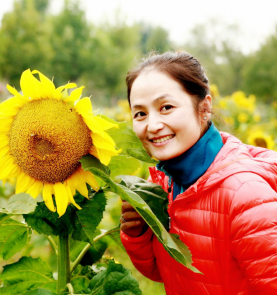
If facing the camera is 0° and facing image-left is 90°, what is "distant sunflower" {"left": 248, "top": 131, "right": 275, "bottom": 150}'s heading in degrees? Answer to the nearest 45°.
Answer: approximately 0°

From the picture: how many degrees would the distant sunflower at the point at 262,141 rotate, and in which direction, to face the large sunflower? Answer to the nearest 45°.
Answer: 0° — it already faces it

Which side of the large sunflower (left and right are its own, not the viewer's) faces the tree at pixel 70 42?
back

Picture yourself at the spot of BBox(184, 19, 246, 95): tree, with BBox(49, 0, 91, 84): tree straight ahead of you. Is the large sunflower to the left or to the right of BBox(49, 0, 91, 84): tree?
left

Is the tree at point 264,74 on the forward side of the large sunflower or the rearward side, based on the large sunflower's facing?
on the rearward side

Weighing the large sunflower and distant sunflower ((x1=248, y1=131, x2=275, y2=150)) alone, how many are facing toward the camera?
2

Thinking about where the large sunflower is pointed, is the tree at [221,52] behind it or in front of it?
behind
